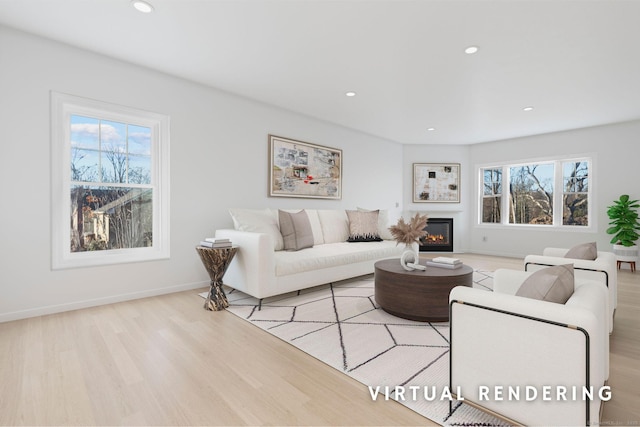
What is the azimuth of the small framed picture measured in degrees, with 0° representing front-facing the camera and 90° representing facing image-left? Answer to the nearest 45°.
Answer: approximately 0°

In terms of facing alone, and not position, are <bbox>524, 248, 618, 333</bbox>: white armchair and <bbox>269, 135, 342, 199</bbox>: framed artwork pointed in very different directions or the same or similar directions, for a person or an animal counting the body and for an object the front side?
very different directions

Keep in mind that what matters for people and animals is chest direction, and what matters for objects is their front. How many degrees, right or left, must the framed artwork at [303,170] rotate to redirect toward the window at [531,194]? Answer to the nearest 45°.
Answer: approximately 45° to its left

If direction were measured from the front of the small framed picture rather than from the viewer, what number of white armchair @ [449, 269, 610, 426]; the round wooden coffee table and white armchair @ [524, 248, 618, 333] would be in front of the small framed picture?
3

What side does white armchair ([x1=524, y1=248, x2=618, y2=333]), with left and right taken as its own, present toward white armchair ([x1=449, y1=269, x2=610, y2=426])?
left

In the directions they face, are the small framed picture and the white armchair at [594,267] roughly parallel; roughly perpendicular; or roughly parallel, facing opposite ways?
roughly perpendicular

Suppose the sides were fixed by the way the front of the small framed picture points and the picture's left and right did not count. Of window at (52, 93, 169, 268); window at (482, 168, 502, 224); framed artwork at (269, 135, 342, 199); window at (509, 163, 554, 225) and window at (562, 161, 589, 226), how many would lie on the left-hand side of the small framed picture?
3

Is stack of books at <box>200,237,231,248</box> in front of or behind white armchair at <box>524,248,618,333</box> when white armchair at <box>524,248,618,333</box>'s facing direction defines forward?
in front

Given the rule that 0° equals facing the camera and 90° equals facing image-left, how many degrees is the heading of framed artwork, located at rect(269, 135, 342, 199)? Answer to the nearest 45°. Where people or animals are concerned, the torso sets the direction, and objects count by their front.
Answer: approximately 315°

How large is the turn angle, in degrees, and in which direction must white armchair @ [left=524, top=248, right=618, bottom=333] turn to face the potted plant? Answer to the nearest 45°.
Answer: approximately 90° to its right

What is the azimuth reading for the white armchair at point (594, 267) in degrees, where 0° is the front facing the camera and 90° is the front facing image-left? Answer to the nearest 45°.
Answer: approximately 90°

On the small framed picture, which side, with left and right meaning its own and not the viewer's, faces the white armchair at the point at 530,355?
front

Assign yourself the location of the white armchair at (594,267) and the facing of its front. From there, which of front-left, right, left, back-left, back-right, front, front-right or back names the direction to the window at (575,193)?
right

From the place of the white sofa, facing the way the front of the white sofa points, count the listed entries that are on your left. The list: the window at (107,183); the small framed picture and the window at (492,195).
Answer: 2

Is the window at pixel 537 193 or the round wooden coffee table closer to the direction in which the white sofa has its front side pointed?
the round wooden coffee table

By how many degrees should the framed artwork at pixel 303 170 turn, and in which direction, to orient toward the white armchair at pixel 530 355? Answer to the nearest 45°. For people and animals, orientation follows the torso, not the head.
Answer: approximately 45° to its right

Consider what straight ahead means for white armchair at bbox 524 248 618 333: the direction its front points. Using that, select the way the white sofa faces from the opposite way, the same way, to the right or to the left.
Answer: the opposite way
